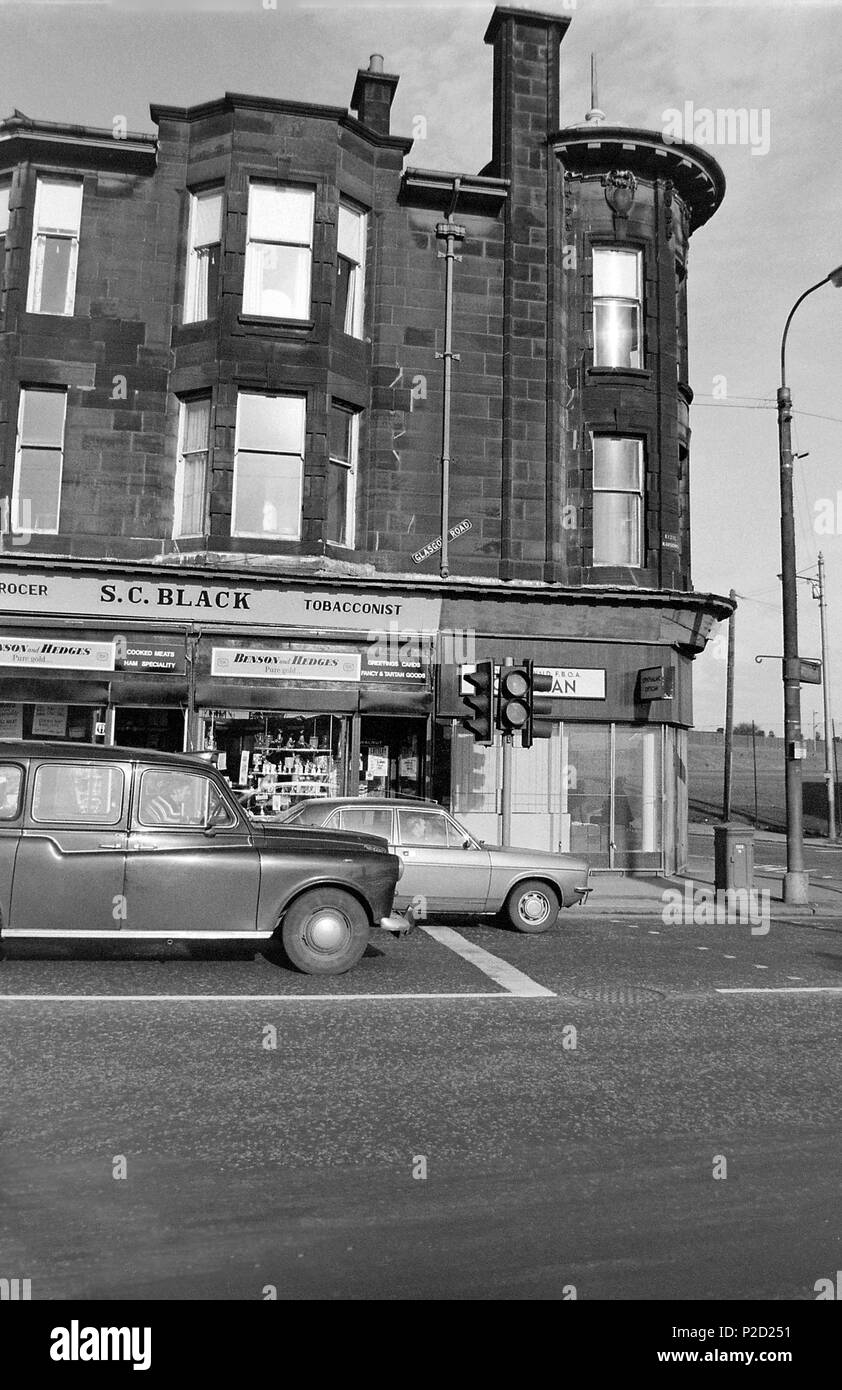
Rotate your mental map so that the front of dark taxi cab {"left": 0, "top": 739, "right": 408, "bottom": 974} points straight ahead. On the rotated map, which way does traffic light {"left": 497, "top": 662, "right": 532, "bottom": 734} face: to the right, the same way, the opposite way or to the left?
to the right

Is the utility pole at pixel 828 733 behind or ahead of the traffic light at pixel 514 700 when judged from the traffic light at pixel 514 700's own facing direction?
behind

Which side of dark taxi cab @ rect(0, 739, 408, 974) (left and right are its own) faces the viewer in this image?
right

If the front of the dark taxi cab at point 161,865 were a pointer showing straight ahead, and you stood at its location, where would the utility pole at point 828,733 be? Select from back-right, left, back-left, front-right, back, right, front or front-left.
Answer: front-left

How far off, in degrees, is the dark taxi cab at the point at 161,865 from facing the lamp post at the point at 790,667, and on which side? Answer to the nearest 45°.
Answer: approximately 45° to its left

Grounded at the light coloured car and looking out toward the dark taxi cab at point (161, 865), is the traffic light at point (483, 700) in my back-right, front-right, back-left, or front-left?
back-right

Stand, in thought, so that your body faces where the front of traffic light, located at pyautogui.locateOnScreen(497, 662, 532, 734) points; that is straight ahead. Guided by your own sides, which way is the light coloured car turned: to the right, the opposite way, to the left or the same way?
to the left

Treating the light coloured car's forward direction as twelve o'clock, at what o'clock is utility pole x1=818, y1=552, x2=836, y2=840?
The utility pole is roughly at 10 o'clock from the light coloured car.

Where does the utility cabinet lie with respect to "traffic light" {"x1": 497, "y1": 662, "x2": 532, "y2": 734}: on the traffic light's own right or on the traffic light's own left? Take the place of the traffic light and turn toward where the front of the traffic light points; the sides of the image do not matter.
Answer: on the traffic light's own left

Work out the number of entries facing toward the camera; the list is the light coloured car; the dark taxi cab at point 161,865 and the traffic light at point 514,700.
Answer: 1

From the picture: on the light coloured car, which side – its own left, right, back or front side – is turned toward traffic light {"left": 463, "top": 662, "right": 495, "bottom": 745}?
left

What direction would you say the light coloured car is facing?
to the viewer's right
